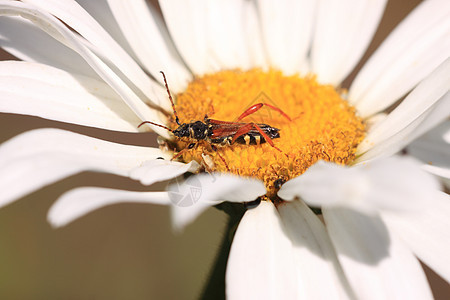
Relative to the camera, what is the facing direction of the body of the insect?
to the viewer's left
